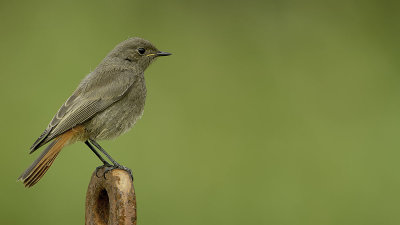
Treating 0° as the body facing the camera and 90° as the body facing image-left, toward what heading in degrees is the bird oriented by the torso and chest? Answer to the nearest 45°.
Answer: approximately 270°
